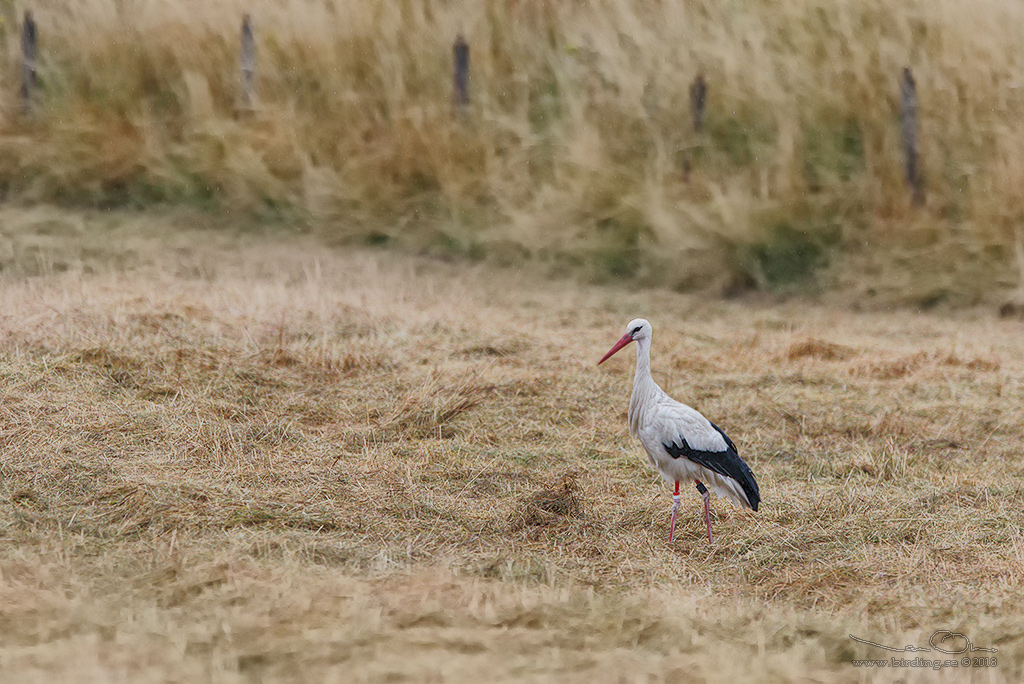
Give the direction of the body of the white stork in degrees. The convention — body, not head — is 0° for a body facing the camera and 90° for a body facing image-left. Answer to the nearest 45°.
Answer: approximately 90°

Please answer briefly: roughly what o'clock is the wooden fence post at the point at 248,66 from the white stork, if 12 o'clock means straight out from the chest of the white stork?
The wooden fence post is roughly at 2 o'clock from the white stork.

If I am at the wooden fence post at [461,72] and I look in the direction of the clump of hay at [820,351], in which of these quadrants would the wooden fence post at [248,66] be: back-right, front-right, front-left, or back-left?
back-right

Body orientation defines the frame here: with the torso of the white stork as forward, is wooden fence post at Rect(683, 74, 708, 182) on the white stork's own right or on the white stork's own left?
on the white stork's own right

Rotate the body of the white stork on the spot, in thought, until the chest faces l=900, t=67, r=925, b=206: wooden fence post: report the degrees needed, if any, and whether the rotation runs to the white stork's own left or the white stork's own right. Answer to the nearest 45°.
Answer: approximately 90° to the white stork's own right

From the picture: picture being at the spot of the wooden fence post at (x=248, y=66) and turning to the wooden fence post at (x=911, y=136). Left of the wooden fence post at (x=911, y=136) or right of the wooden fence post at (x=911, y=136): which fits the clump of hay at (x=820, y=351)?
right

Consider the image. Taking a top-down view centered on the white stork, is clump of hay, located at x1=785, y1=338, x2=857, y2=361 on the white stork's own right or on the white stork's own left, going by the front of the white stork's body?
on the white stork's own right

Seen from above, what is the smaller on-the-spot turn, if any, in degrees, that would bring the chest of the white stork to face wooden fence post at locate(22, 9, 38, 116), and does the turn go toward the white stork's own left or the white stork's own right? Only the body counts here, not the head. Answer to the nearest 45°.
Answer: approximately 45° to the white stork's own right

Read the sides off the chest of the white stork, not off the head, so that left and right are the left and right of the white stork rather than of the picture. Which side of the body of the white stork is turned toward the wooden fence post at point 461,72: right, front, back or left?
right
